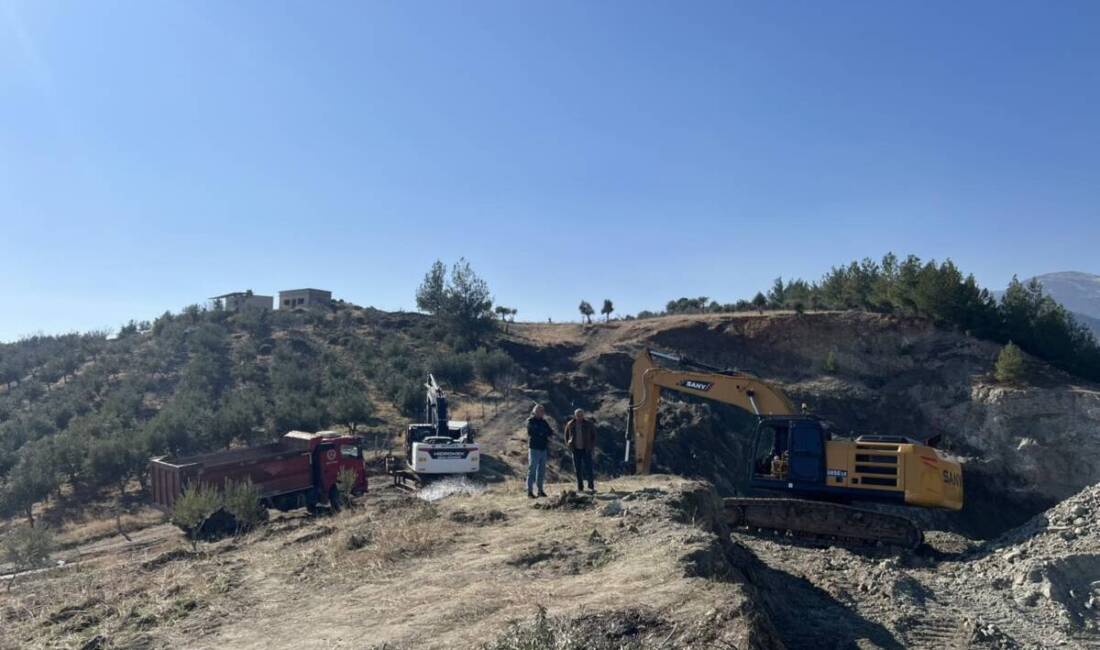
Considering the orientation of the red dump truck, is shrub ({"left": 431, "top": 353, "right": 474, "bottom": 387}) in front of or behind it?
in front

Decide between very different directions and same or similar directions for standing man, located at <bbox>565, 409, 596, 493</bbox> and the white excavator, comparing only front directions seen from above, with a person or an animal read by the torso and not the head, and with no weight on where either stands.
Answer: very different directions

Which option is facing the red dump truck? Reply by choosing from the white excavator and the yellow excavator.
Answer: the yellow excavator

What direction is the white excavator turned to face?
away from the camera

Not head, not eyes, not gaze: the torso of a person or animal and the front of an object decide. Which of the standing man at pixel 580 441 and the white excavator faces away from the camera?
the white excavator

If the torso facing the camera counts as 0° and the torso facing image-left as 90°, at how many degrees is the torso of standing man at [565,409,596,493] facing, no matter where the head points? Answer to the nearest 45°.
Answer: approximately 0°

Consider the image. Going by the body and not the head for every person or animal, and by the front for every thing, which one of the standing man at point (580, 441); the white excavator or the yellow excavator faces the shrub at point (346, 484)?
the yellow excavator

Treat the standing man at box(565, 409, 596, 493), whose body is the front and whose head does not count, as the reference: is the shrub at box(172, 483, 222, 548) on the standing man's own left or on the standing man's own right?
on the standing man's own right

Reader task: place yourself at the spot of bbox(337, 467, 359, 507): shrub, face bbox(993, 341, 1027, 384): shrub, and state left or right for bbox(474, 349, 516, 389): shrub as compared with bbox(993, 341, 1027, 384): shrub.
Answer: left

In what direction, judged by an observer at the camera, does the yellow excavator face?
facing to the left of the viewer

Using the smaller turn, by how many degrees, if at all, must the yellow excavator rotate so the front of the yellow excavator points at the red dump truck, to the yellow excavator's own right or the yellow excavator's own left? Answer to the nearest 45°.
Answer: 0° — it already faces it
